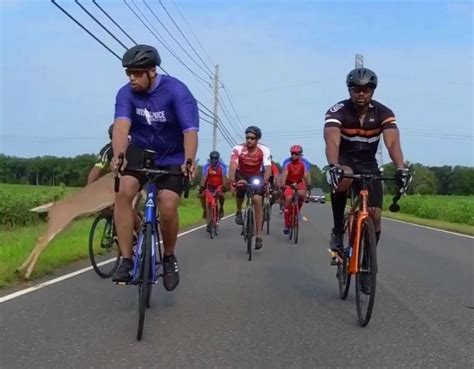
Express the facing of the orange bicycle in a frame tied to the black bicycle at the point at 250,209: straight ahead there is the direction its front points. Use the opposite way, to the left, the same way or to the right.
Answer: the same way

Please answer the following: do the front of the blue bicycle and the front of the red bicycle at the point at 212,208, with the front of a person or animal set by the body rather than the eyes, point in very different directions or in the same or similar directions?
same or similar directions

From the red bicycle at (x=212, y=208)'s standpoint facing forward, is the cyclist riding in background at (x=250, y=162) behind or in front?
in front

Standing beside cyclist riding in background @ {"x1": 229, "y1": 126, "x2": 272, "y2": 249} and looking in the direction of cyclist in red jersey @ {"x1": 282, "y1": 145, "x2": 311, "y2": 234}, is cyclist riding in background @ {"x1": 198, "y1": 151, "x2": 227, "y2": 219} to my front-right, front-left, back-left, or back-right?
front-left

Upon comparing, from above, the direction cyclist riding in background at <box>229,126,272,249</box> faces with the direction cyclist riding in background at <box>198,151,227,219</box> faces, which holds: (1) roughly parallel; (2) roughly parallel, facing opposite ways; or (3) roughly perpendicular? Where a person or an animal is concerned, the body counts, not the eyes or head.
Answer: roughly parallel

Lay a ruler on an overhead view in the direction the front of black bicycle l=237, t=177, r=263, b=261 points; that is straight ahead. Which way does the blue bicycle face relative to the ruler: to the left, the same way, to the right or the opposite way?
the same way

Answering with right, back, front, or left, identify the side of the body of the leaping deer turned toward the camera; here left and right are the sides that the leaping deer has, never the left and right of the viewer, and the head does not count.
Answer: right

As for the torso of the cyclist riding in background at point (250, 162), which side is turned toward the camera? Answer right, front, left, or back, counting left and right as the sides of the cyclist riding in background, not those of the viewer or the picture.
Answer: front

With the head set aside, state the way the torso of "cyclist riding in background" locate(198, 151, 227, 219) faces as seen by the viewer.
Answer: toward the camera

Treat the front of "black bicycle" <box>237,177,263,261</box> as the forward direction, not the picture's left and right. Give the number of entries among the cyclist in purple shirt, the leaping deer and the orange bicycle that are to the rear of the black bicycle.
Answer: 0

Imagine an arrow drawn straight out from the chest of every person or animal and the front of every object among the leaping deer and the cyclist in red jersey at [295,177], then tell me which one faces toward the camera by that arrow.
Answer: the cyclist in red jersey

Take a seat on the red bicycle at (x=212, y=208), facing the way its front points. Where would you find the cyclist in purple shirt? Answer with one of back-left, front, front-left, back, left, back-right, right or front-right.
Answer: front

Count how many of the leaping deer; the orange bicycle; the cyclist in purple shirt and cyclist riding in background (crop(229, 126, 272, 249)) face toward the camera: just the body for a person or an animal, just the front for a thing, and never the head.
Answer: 3

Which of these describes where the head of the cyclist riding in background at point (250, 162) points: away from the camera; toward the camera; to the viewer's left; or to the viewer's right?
toward the camera

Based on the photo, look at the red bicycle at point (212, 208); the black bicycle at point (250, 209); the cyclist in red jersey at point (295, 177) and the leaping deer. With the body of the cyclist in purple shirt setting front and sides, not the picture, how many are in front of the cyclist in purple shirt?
0

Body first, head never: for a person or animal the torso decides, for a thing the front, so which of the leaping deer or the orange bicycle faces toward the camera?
the orange bicycle

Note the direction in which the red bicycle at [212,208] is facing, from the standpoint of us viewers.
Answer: facing the viewer

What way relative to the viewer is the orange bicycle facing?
toward the camera

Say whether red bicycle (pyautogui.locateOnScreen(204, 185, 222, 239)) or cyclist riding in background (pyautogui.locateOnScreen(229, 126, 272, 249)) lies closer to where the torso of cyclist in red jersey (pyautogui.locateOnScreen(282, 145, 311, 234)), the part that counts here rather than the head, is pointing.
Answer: the cyclist riding in background

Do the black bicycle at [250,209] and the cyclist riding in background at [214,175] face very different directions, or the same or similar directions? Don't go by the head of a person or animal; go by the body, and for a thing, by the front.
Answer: same or similar directions
